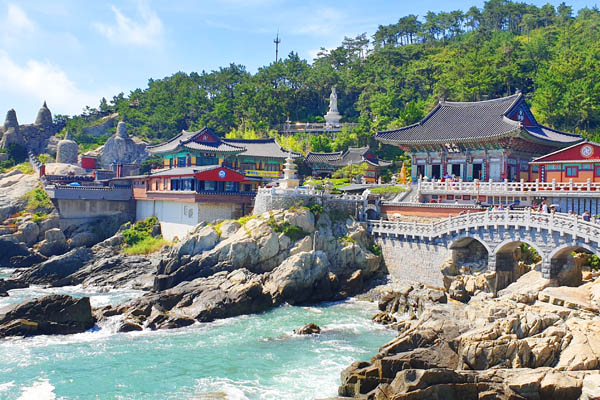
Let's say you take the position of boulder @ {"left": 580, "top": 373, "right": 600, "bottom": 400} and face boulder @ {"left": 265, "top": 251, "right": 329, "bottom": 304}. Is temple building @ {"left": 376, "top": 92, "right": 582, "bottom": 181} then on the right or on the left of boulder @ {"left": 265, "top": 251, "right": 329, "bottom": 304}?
right

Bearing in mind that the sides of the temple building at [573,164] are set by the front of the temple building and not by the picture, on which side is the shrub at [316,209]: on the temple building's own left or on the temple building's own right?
on the temple building's own right

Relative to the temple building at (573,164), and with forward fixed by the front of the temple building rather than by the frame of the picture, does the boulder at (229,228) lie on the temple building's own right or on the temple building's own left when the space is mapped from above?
on the temple building's own right

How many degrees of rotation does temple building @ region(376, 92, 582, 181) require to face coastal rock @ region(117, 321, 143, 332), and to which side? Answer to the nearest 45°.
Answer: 0° — it already faces it

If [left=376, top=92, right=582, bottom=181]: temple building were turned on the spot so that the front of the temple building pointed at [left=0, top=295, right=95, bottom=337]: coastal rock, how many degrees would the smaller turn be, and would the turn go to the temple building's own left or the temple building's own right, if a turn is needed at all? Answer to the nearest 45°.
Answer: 0° — it already faces it

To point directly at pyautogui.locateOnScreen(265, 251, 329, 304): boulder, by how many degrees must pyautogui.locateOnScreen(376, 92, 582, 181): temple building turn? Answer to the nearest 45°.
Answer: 0° — it already faces it

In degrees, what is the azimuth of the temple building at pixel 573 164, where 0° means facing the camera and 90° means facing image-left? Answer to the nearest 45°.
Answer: approximately 0°

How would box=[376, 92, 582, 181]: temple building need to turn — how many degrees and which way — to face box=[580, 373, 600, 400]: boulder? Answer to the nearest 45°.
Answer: approximately 45° to its left

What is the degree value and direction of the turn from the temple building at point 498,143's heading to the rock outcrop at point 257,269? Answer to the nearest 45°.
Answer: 0° — it already faces it

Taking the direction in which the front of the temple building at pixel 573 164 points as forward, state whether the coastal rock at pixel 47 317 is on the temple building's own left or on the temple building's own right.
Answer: on the temple building's own right

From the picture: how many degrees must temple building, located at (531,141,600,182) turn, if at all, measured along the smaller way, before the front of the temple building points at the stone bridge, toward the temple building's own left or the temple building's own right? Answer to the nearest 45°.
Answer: approximately 45° to the temple building's own right
